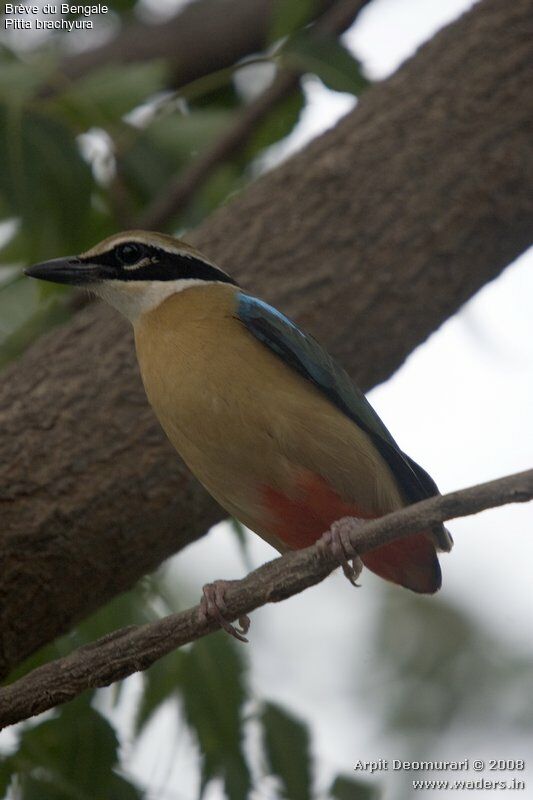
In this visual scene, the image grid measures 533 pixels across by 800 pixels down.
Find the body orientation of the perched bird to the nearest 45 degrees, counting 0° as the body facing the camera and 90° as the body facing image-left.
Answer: approximately 90°
